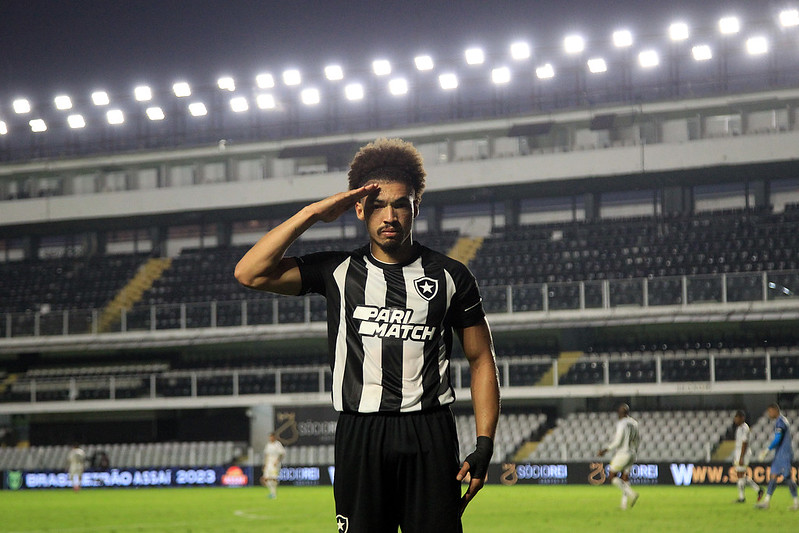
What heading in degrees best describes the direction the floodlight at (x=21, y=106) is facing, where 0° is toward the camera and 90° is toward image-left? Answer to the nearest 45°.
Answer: approximately 0°

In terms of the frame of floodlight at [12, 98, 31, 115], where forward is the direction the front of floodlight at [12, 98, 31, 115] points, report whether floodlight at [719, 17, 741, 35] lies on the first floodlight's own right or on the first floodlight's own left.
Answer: on the first floodlight's own left

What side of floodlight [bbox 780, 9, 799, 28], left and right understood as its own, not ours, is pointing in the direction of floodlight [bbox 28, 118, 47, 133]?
right

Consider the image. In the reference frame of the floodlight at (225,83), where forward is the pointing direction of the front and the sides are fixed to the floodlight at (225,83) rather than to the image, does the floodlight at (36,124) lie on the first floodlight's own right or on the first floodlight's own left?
on the first floodlight's own right

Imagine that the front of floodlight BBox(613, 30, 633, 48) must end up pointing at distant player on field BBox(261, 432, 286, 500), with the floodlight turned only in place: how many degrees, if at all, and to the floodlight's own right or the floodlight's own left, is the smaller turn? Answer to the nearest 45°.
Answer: approximately 45° to the floodlight's own right

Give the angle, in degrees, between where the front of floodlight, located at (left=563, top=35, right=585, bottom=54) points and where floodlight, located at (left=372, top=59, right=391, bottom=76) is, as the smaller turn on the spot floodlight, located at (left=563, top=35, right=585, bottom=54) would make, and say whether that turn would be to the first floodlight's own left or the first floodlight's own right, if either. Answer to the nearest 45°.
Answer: approximately 90° to the first floodlight's own right

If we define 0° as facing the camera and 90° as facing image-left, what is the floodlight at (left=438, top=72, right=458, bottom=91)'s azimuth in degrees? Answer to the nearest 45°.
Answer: approximately 0°

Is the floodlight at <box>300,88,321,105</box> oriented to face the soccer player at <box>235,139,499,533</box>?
yes

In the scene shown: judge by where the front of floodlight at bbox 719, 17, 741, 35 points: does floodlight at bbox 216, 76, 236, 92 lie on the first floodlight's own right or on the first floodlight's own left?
on the first floodlight's own right

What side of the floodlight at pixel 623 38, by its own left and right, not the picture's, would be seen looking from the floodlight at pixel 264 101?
right
